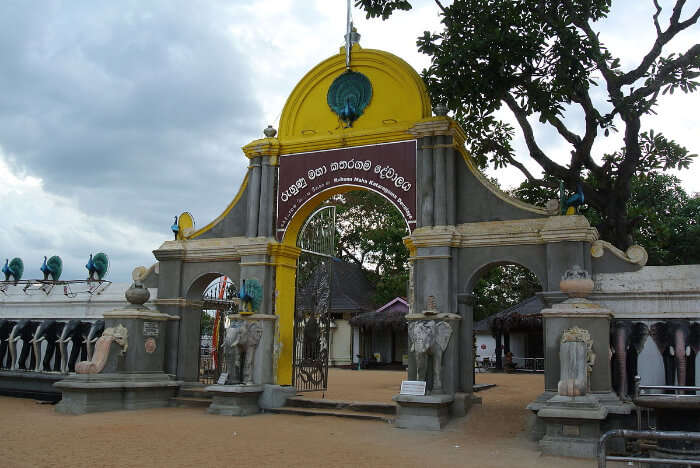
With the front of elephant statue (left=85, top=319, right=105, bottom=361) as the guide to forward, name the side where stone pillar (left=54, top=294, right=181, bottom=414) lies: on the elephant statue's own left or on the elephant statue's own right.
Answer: on the elephant statue's own left

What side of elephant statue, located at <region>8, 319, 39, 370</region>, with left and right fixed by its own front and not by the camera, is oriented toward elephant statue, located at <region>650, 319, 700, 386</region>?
left

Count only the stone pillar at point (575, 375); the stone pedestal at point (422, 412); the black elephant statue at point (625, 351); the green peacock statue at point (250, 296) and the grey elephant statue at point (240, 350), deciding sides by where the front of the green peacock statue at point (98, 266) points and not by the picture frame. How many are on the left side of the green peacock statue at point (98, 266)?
5

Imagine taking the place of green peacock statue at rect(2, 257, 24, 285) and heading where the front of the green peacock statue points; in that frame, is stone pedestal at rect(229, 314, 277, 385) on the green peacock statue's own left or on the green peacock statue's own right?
on the green peacock statue's own left

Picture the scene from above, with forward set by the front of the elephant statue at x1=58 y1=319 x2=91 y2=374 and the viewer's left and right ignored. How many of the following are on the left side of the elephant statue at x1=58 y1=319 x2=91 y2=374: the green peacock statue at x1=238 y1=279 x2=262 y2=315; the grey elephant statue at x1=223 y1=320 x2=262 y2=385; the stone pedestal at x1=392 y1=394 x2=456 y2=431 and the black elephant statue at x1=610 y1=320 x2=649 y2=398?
4

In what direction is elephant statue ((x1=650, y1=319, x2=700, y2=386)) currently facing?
toward the camera

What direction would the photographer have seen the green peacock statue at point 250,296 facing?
facing the viewer and to the left of the viewer
